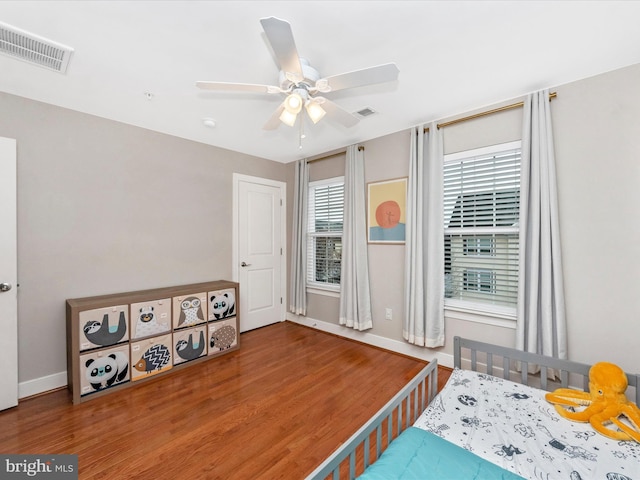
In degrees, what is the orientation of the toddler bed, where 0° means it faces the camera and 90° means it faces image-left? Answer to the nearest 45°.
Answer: approximately 45°

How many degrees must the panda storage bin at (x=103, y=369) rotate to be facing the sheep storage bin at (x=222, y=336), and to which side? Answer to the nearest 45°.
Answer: approximately 45° to its left

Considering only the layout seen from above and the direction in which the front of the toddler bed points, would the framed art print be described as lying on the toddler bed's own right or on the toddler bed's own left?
on the toddler bed's own right

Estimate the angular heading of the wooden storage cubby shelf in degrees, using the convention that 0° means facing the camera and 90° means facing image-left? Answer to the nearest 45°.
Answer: approximately 315°

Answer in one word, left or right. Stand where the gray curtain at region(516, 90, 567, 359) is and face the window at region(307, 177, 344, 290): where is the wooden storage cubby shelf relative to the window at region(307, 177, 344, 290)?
left

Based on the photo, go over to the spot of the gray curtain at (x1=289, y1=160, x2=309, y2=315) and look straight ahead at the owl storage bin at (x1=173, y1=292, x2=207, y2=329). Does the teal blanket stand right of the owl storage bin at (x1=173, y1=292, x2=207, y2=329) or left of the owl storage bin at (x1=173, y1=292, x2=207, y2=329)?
left

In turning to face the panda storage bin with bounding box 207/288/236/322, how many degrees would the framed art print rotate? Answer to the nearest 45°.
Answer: approximately 45° to its right
